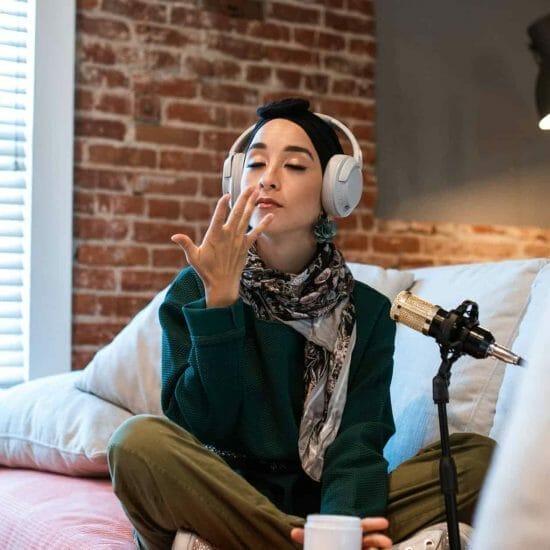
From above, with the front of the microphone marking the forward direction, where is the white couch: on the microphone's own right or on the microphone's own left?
on the microphone's own right

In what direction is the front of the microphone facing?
to the viewer's left

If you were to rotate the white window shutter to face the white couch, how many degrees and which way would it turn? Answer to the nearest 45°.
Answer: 0° — it already faces it

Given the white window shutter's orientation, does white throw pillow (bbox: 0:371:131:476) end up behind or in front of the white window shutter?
in front

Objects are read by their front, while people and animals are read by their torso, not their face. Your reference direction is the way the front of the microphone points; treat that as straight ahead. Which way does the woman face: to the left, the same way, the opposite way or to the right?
to the left

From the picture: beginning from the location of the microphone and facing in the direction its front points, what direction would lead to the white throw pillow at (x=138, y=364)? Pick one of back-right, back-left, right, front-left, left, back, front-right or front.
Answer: front-right

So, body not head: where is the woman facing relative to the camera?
toward the camera

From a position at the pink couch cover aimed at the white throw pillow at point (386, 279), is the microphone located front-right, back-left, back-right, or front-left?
front-right

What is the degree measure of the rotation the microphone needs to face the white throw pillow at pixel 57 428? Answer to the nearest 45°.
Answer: approximately 45° to its right

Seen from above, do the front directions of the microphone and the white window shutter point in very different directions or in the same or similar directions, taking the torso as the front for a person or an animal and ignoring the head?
very different directions

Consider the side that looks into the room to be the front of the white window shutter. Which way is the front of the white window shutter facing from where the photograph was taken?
facing the viewer and to the right of the viewer

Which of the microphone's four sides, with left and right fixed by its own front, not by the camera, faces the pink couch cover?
front

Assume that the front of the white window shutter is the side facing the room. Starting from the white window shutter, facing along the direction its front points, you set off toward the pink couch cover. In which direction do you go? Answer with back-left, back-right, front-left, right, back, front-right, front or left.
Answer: front-right
